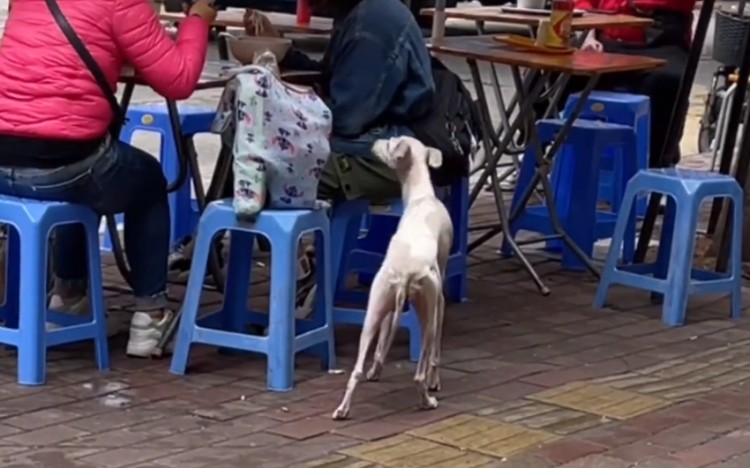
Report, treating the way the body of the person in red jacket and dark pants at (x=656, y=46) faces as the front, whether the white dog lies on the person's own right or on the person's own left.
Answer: on the person's own left

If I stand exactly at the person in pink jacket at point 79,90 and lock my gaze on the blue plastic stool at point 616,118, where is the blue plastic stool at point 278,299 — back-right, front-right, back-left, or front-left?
front-right

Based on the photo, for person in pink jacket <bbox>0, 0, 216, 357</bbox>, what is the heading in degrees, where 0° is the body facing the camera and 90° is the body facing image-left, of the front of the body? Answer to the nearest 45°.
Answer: approximately 225°

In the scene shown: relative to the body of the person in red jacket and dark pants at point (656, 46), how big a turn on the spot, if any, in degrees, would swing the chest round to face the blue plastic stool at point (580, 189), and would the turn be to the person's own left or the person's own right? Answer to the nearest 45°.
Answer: approximately 90° to the person's own left

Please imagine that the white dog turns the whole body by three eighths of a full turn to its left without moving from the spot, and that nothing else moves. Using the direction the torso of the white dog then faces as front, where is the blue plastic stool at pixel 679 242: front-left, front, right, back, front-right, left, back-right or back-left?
back

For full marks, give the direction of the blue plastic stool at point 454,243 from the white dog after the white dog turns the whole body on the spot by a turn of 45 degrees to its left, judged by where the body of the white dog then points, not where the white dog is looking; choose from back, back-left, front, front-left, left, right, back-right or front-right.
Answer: front-right

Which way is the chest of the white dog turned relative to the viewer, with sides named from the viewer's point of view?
facing away from the viewer

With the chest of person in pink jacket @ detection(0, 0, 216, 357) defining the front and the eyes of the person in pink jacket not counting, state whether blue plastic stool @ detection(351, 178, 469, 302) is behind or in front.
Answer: in front

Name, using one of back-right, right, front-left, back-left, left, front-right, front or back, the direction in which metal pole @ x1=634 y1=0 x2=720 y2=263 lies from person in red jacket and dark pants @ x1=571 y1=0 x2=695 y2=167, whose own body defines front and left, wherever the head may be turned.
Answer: left
